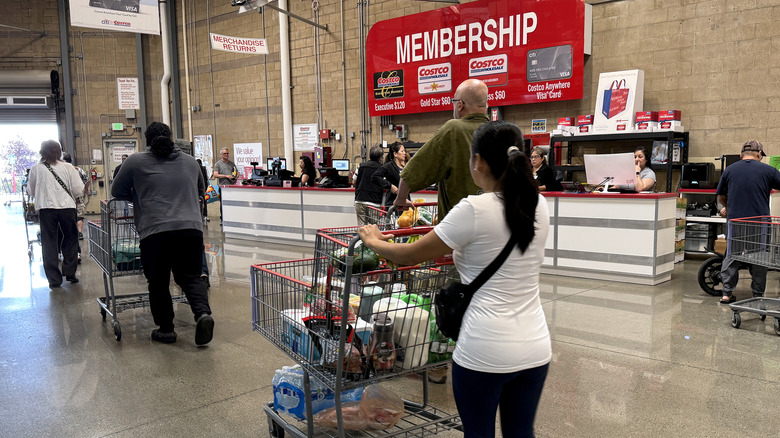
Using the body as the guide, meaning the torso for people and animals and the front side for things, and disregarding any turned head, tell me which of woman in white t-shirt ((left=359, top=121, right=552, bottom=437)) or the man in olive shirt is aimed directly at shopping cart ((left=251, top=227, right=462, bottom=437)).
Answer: the woman in white t-shirt

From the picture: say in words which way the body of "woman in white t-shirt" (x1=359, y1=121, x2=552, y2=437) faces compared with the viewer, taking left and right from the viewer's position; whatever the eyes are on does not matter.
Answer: facing away from the viewer and to the left of the viewer

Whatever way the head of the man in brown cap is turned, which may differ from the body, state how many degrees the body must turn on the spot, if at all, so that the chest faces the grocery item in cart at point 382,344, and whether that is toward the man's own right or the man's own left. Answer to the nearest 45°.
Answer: approximately 180°

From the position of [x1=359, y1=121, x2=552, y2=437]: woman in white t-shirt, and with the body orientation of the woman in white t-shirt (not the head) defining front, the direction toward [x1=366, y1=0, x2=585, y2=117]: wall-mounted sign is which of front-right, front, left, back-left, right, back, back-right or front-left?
front-right

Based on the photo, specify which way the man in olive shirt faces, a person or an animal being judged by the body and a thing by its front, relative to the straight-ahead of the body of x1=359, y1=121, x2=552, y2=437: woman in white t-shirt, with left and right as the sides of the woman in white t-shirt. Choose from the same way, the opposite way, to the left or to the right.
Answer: the same way

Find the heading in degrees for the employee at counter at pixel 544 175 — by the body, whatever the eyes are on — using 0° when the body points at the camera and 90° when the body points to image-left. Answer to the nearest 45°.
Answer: approximately 45°

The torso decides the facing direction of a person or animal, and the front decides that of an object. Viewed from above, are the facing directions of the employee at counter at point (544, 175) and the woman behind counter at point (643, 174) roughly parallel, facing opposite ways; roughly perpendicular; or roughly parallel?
roughly parallel

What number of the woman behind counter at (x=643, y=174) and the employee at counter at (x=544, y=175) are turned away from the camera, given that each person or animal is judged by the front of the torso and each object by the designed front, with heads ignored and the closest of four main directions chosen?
0

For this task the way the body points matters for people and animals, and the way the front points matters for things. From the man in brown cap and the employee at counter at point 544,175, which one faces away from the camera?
the man in brown cap

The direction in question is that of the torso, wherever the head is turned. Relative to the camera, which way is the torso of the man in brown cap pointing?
away from the camera

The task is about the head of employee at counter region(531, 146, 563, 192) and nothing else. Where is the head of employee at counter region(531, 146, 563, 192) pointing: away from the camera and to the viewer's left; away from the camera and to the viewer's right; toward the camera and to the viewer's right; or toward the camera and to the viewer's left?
toward the camera and to the viewer's left

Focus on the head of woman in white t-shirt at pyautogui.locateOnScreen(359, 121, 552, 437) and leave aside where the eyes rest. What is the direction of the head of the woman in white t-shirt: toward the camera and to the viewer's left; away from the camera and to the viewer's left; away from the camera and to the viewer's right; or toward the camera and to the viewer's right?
away from the camera and to the viewer's left

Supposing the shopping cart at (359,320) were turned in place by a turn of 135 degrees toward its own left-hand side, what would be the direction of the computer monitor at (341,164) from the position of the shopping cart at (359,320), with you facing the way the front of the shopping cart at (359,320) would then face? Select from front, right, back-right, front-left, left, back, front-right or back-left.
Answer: back

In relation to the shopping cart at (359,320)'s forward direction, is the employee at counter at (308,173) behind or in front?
in front
